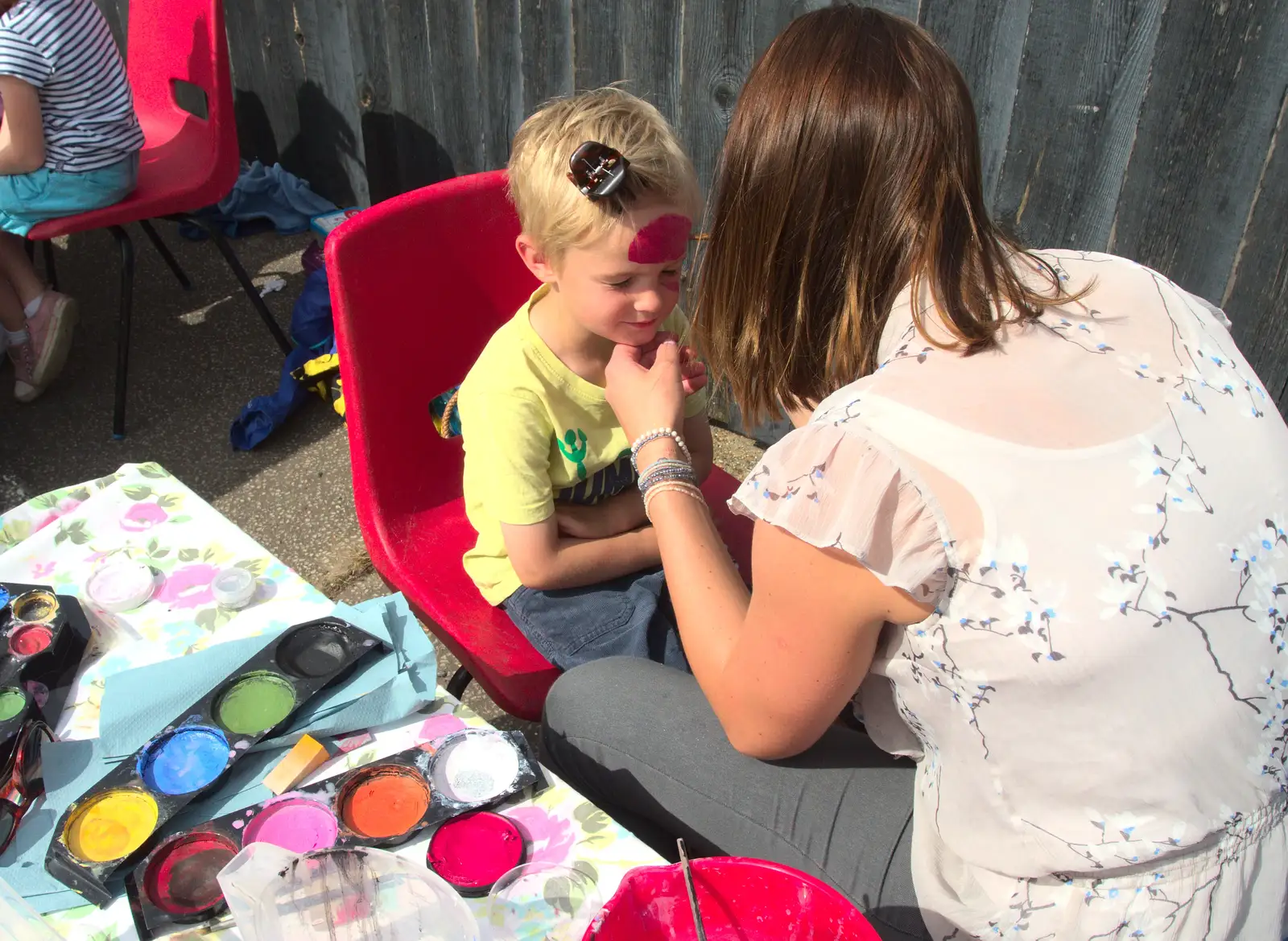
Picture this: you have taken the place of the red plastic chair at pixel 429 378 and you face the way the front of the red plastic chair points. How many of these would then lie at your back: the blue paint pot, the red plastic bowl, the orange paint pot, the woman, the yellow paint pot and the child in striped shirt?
1

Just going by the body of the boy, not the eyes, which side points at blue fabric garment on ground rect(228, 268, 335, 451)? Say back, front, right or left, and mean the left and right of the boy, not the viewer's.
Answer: back

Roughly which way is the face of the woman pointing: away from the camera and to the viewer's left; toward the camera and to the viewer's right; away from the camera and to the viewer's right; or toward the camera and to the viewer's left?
away from the camera and to the viewer's left

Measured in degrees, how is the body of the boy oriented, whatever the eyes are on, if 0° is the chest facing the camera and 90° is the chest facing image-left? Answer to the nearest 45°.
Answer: approximately 315°

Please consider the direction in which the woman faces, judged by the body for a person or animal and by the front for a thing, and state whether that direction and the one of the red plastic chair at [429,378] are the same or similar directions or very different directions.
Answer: very different directions

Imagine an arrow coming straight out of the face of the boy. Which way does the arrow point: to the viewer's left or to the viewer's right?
to the viewer's right

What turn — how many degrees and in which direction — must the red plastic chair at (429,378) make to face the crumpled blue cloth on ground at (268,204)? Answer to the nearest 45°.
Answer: approximately 135° to its left

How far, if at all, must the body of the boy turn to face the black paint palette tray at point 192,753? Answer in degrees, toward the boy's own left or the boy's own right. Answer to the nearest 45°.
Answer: approximately 90° to the boy's own right

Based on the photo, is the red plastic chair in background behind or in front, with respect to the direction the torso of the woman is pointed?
in front

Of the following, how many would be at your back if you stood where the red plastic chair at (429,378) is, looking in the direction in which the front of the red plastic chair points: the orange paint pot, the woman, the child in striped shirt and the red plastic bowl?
1

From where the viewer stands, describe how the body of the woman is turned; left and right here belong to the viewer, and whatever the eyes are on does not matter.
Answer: facing away from the viewer and to the left of the viewer

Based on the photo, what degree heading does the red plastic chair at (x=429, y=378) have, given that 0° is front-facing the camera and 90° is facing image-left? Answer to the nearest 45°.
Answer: approximately 315°

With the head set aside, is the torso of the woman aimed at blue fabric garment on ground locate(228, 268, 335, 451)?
yes

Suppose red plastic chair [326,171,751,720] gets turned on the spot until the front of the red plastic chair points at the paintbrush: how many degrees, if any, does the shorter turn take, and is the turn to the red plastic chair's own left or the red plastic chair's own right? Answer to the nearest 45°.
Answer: approximately 45° to the red plastic chair's own right
